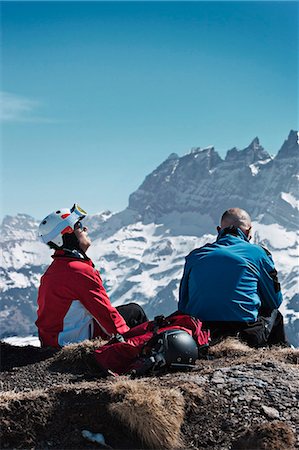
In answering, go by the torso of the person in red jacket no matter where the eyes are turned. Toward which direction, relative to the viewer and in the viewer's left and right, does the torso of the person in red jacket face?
facing to the right of the viewer

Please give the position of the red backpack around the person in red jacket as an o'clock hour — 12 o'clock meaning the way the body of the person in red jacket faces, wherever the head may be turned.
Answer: The red backpack is roughly at 2 o'clock from the person in red jacket.

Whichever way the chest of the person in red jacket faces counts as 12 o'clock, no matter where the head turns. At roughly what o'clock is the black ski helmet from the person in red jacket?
The black ski helmet is roughly at 2 o'clock from the person in red jacket.

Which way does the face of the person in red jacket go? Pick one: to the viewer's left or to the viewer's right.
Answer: to the viewer's right

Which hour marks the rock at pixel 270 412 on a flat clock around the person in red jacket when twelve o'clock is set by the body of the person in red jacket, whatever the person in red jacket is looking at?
The rock is roughly at 2 o'clock from the person in red jacket.
